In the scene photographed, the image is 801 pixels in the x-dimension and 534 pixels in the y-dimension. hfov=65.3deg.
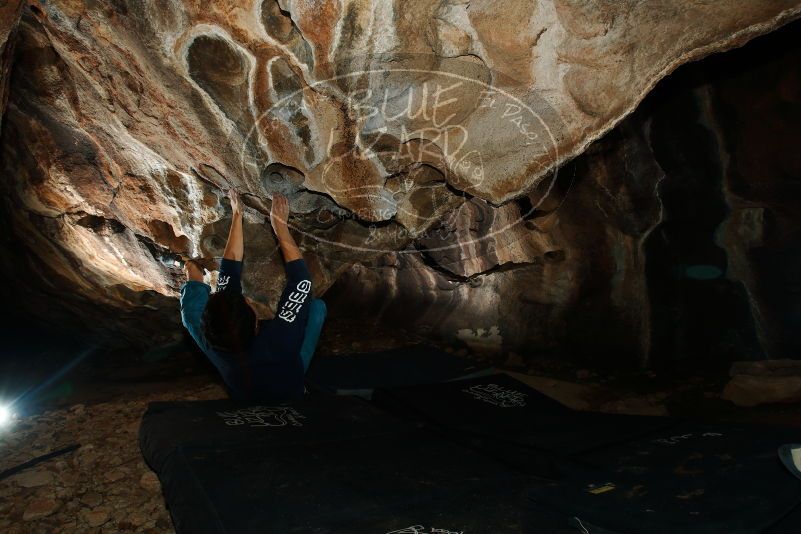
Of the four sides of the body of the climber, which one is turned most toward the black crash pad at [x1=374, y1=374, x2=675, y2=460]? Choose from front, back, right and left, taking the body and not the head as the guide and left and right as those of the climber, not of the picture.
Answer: right

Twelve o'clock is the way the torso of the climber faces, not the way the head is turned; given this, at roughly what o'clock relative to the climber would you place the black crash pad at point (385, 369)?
The black crash pad is roughly at 1 o'clock from the climber.

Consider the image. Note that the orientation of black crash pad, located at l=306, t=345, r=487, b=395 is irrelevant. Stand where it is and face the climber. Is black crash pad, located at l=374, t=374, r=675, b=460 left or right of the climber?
left

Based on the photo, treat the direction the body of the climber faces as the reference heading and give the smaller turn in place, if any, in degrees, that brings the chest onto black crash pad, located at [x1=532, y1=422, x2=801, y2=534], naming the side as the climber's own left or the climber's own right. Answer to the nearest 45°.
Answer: approximately 135° to the climber's own right

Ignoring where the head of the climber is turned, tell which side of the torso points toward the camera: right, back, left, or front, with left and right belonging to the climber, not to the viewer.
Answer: back

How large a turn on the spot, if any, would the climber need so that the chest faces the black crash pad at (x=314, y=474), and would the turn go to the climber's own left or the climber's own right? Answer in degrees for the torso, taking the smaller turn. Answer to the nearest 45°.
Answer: approximately 180°
